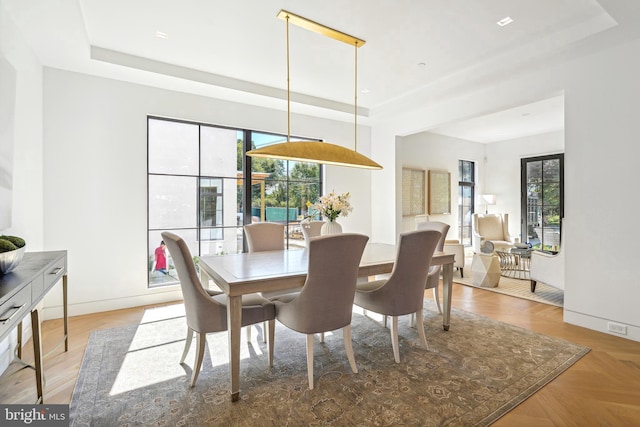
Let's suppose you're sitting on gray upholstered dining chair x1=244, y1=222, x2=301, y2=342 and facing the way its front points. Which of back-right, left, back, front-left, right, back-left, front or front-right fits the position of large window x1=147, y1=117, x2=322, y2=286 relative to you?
back

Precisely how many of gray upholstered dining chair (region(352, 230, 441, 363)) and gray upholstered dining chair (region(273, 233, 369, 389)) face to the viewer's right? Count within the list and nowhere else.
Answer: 0

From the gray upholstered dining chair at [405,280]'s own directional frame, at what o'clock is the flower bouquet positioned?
The flower bouquet is roughly at 12 o'clock from the gray upholstered dining chair.

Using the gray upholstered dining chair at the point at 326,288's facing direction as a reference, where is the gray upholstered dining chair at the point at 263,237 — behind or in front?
in front

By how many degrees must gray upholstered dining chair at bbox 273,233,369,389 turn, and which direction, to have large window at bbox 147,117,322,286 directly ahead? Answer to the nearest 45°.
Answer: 0° — it already faces it

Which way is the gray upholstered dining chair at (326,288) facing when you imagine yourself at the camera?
facing away from the viewer and to the left of the viewer

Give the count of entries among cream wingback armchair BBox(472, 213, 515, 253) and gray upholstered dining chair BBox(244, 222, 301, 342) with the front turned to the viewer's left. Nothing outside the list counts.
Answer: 0

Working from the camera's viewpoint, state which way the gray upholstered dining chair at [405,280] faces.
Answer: facing away from the viewer and to the left of the viewer

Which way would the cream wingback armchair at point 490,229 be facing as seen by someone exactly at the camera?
facing the viewer and to the right of the viewer

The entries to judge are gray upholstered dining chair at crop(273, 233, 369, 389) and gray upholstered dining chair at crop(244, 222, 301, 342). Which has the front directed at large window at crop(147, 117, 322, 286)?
gray upholstered dining chair at crop(273, 233, 369, 389)

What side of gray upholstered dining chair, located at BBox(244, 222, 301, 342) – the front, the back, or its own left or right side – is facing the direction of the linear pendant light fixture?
front

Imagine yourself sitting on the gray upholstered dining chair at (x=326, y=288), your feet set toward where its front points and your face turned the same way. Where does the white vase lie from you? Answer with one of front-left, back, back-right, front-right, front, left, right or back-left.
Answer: front-right

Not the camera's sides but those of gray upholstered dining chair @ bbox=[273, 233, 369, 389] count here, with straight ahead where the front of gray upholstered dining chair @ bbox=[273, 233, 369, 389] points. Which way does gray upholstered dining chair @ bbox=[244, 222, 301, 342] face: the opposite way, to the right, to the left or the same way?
the opposite way

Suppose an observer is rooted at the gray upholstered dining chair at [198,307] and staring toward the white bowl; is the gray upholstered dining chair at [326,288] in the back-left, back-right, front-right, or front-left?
back-left

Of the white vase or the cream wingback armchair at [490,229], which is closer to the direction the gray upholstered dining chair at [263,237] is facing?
the white vase

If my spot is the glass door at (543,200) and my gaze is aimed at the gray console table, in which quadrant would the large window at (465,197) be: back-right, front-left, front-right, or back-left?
front-right
